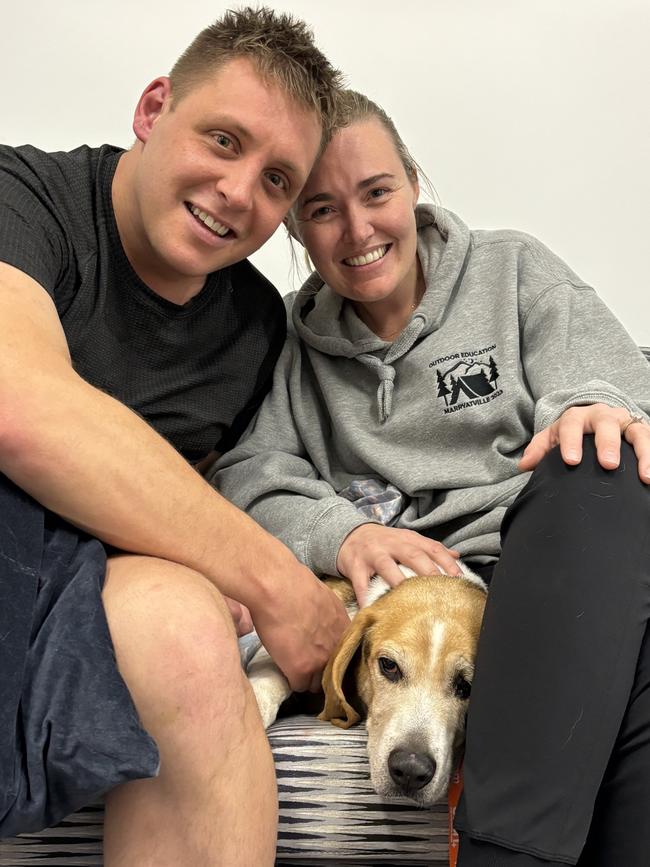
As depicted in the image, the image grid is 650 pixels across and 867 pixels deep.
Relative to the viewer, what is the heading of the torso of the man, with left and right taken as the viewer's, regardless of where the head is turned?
facing the viewer and to the right of the viewer

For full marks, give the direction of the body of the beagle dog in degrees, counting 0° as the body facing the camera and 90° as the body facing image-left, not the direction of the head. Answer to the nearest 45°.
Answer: approximately 0°

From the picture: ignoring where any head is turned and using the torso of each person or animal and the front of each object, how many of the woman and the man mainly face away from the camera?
0

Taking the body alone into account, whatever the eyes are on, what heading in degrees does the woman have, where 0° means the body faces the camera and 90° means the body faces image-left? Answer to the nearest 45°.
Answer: approximately 0°

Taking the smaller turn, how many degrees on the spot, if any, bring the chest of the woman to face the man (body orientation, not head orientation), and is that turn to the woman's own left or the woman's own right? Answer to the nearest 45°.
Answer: approximately 45° to the woman's own right

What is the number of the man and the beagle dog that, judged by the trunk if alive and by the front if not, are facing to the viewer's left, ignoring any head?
0
